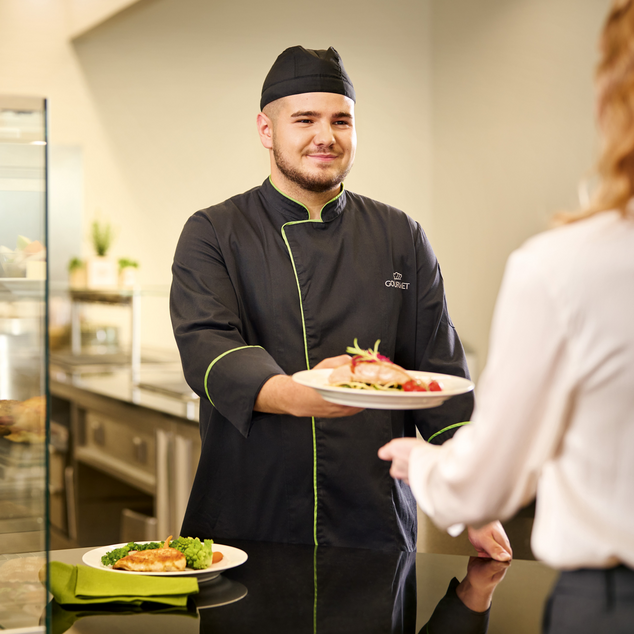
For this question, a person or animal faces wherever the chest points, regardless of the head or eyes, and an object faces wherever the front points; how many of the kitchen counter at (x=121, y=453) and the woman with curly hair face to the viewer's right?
0

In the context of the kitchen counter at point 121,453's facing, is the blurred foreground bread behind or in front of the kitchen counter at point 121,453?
in front

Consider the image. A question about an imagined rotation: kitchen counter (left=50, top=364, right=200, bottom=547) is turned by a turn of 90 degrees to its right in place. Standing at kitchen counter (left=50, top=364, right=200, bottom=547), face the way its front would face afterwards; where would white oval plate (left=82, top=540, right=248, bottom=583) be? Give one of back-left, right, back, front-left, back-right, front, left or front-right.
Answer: back-left

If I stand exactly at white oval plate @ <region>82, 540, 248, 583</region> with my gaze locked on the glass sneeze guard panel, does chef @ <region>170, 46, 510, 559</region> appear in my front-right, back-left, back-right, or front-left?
back-right

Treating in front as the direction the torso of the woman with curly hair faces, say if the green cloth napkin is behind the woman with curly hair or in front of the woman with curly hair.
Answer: in front

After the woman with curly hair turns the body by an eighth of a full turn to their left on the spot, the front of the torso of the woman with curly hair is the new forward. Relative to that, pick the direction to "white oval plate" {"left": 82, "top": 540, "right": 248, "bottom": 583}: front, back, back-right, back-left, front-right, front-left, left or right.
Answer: front-right

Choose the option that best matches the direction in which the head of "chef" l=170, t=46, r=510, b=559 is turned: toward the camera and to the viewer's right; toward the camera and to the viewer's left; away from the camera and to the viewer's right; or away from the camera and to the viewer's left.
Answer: toward the camera and to the viewer's right

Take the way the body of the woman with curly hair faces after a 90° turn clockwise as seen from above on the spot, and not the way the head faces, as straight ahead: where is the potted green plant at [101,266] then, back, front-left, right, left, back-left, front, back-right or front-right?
left

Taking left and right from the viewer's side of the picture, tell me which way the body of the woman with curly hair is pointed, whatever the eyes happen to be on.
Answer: facing away from the viewer and to the left of the viewer

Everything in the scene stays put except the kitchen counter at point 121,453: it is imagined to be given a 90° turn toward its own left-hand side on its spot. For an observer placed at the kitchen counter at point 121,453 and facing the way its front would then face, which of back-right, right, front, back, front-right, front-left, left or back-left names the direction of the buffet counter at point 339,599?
front-right

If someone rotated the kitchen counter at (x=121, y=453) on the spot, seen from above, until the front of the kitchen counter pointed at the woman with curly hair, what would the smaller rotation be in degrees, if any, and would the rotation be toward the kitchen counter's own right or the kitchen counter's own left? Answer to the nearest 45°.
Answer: approximately 45° to the kitchen counter's own left
